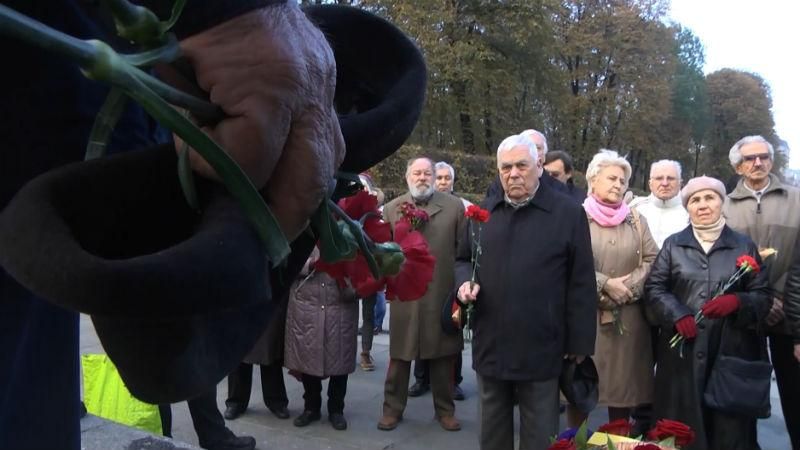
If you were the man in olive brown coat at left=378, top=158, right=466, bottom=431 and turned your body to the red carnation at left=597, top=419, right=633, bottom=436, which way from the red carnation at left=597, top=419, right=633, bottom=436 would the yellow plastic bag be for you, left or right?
right

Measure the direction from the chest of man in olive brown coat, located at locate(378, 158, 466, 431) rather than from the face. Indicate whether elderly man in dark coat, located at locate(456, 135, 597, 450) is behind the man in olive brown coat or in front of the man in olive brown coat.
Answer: in front

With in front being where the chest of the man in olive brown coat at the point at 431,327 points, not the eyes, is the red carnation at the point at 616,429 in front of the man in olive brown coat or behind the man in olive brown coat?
in front

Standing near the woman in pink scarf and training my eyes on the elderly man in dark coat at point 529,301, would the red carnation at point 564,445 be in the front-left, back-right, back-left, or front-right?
front-left

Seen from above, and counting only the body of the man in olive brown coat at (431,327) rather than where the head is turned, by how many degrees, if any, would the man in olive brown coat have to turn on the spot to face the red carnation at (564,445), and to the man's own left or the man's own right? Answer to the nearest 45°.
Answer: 0° — they already face it

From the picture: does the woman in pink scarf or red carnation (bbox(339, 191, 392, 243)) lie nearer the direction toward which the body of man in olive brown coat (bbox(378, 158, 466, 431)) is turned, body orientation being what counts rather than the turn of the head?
the red carnation

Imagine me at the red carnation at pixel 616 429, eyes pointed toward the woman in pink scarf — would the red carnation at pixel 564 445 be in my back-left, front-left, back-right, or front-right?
back-left

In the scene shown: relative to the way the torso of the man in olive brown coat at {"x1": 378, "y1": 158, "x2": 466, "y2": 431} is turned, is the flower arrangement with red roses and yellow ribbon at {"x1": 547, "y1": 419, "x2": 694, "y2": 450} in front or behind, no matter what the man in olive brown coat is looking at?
in front

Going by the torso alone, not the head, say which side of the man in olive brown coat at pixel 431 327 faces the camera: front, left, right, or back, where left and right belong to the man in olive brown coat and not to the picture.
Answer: front

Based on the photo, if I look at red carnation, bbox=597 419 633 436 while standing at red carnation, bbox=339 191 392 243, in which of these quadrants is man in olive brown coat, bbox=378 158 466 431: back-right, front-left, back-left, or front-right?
front-left

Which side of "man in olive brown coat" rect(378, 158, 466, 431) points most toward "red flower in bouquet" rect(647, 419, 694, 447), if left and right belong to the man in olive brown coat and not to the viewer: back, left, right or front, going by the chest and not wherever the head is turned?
front

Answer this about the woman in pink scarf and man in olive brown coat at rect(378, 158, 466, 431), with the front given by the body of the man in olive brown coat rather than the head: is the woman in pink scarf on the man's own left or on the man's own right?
on the man's own left
